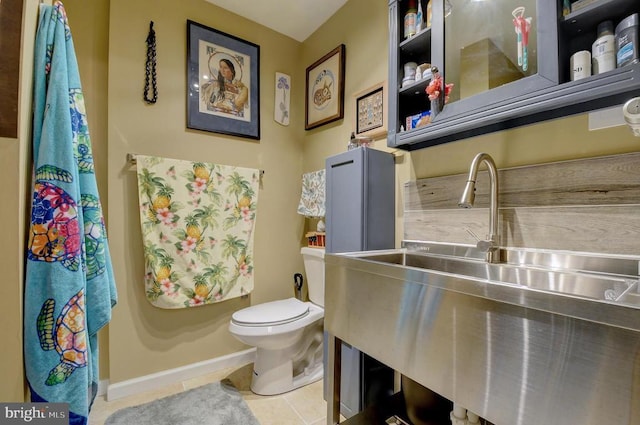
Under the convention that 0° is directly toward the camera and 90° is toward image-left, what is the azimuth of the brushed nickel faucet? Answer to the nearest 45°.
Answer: approximately 45°

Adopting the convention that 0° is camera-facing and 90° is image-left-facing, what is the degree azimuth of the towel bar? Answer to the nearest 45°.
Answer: approximately 315°

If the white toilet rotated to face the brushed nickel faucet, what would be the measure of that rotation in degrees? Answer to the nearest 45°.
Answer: approximately 90° to its left

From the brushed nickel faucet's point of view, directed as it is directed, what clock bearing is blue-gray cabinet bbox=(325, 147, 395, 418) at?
The blue-gray cabinet is roughly at 2 o'clock from the brushed nickel faucet.

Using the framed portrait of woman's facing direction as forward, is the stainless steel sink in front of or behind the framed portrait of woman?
in front

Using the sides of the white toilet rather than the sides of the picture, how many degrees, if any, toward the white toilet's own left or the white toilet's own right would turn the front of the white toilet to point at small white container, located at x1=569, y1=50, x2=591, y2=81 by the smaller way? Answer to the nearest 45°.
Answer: approximately 90° to the white toilet's own left

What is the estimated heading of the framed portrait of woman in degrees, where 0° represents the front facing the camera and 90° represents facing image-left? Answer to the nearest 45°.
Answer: approximately 315°
